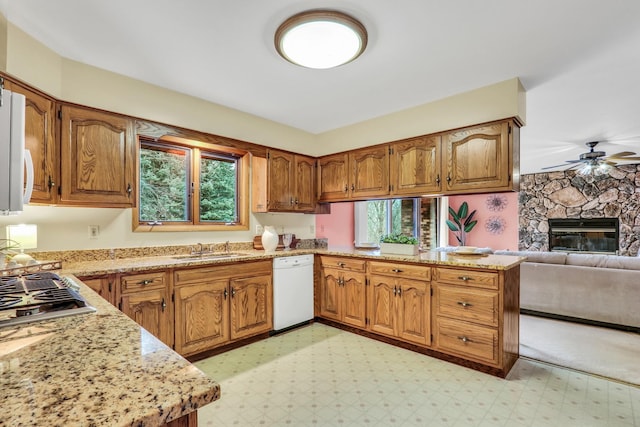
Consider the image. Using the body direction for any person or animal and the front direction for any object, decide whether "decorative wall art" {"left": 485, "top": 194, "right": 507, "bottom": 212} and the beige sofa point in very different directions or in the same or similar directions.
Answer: very different directions

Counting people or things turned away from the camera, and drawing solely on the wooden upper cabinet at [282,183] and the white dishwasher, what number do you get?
0

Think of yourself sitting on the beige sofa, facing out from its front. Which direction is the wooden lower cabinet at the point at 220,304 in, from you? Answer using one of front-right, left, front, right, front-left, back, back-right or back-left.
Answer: back-left

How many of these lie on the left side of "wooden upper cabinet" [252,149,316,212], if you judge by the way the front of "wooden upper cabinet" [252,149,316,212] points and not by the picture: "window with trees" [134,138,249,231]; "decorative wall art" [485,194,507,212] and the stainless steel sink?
1

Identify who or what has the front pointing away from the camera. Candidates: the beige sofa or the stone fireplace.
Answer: the beige sofa
